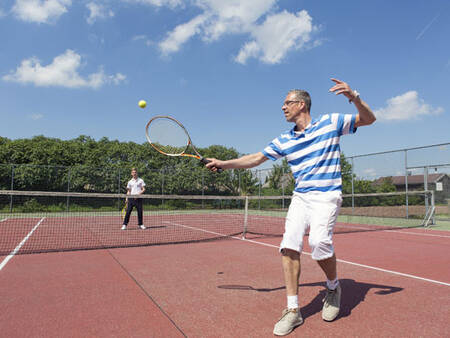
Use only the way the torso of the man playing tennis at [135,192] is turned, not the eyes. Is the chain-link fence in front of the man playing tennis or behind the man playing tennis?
behind

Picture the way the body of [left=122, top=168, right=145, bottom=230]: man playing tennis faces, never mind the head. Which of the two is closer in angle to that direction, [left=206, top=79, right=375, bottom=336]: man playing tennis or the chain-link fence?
the man playing tennis

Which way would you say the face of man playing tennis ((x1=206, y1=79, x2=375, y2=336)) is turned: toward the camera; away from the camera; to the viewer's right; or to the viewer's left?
to the viewer's left

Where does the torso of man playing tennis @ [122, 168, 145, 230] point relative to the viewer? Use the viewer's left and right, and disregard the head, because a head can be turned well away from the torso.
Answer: facing the viewer

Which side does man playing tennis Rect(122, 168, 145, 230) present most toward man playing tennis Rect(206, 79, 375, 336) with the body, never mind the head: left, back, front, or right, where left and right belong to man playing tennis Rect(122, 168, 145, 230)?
front
